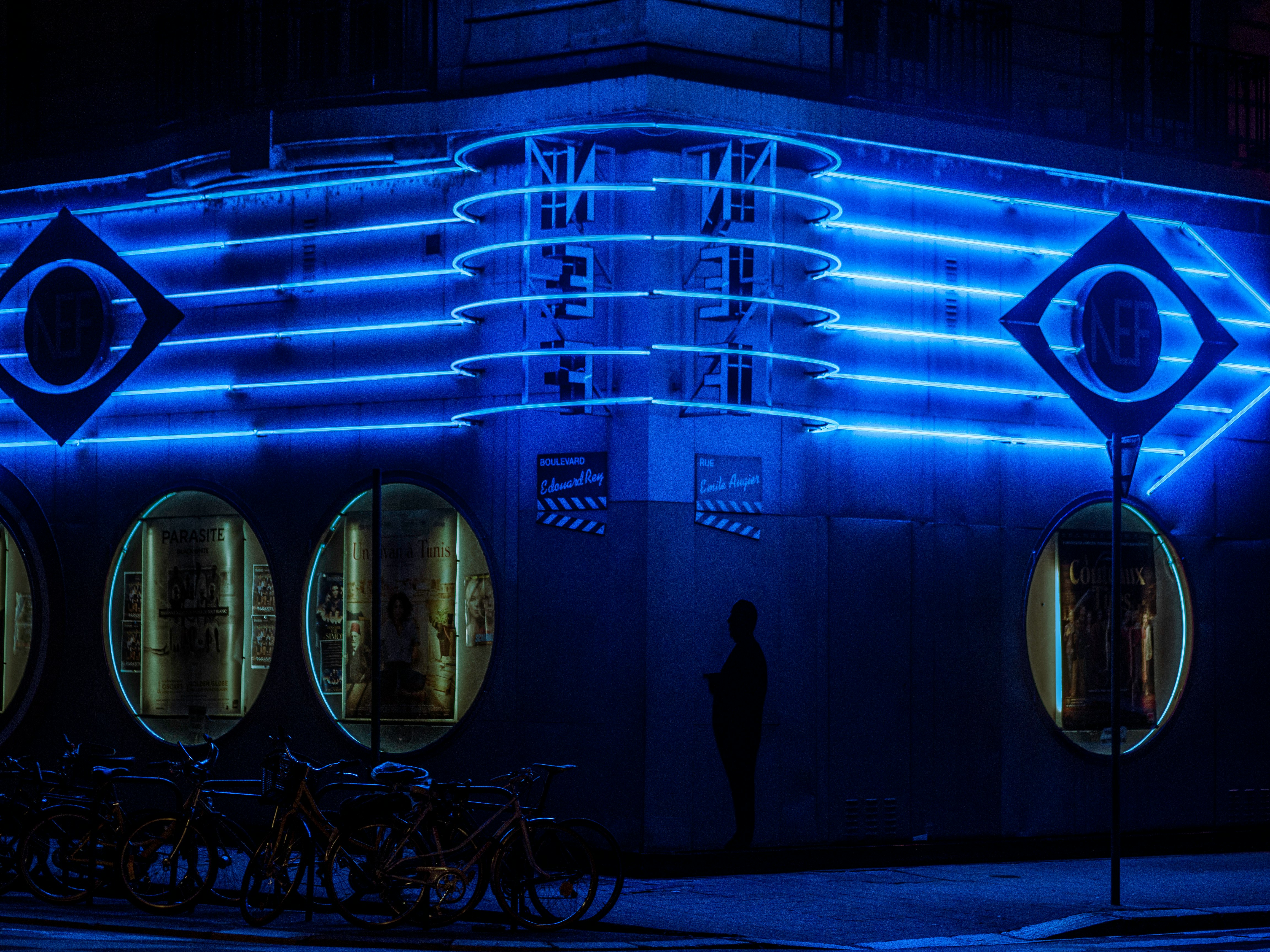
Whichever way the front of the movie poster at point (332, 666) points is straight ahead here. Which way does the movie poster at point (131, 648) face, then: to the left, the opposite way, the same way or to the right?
the same way

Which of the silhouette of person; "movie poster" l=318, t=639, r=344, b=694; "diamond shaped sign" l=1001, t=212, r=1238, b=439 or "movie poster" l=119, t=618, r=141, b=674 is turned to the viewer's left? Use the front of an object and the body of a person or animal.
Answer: the silhouette of person

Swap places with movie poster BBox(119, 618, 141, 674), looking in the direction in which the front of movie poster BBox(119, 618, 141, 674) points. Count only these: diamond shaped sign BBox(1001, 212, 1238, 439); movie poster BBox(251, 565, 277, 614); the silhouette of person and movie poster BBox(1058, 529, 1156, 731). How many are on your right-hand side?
0

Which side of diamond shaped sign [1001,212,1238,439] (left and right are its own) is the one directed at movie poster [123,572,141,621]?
right

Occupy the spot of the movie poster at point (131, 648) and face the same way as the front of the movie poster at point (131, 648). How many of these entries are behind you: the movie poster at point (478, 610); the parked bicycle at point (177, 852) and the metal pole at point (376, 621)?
0

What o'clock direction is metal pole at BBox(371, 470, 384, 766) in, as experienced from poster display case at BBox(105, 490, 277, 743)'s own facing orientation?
The metal pole is roughly at 10 o'clock from the poster display case.

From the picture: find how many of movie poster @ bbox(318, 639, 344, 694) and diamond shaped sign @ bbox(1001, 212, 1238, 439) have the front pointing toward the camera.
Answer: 2

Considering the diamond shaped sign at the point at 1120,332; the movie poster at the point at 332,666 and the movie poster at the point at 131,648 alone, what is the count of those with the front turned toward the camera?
3

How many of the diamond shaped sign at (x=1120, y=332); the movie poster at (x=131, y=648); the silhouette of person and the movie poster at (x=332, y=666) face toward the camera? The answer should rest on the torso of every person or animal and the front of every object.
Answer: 3

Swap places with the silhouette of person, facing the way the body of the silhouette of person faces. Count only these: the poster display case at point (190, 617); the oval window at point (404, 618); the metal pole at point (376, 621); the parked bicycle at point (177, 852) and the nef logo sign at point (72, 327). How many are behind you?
0

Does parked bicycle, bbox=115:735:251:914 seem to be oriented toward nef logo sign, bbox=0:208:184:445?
no

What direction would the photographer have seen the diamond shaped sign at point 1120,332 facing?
facing the viewer

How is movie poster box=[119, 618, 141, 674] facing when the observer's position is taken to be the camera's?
facing the viewer

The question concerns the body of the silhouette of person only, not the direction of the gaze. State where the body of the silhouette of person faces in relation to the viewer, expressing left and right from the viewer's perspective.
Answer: facing to the left of the viewer

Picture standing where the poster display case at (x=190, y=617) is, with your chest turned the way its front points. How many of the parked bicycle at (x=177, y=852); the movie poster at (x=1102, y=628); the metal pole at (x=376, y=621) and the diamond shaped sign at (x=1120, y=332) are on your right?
0

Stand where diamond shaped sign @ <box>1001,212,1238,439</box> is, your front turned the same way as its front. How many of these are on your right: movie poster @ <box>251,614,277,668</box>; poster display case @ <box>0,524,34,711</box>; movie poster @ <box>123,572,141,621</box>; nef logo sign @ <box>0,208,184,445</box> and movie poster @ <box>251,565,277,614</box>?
5
